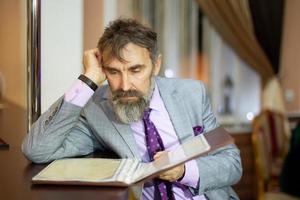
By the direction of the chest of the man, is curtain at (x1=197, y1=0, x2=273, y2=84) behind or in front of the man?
behind

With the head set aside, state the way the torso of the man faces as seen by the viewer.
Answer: toward the camera

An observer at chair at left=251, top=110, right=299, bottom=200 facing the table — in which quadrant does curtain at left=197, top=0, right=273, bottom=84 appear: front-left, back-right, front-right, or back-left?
back-right

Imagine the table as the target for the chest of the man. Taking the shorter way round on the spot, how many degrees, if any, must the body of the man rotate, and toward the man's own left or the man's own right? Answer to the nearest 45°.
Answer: approximately 45° to the man's own right

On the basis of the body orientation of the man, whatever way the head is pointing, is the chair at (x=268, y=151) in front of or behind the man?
behind

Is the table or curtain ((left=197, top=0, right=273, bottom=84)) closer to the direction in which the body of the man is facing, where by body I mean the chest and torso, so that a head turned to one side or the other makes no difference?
the table
